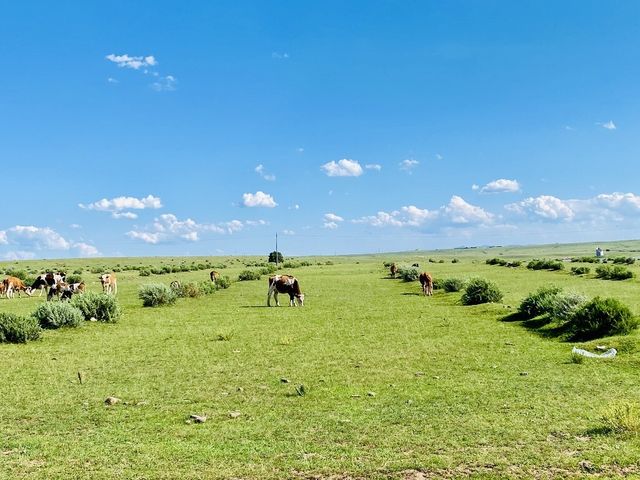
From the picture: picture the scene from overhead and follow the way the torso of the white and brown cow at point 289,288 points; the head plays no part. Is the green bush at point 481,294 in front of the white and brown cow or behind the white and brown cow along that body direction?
in front

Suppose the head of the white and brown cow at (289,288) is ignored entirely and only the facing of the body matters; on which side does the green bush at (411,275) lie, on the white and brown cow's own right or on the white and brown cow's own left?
on the white and brown cow's own left

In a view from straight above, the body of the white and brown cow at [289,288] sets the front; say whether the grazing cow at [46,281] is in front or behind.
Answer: behind

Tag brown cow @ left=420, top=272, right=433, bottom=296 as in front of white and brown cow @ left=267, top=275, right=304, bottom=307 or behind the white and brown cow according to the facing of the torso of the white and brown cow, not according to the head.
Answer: in front

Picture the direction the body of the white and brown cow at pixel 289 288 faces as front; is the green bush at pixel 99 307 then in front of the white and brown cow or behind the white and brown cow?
behind

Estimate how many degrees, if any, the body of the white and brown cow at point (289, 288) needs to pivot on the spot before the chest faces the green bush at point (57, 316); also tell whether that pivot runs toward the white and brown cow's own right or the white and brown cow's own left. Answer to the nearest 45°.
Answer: approximately 135° to the white and brown cow's own right

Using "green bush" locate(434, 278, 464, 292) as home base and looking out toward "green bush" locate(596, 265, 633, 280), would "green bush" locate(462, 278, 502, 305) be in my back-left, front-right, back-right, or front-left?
back-right

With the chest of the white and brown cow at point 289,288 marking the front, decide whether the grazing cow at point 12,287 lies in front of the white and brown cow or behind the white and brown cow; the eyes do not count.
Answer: behind

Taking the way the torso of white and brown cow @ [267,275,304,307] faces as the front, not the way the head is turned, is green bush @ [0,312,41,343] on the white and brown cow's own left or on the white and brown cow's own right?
on the white and brown cow's own right

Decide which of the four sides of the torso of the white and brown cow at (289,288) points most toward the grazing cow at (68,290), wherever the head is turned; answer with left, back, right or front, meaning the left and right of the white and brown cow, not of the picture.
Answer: back

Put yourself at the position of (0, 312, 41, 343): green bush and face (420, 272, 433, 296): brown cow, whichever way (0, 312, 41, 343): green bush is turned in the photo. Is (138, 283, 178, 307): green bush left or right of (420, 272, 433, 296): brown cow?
left

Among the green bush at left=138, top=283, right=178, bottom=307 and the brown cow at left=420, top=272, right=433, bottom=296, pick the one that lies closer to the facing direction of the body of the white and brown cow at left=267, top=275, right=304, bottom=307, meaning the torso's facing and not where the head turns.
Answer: the brown cow

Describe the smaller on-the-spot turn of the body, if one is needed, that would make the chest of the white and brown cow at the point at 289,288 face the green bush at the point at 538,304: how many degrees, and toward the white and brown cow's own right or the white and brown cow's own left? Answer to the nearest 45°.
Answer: approximately 45° to the white and brown cow's own right

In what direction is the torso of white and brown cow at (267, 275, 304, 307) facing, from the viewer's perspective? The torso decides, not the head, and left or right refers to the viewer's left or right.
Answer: facing to the right of the viewer
